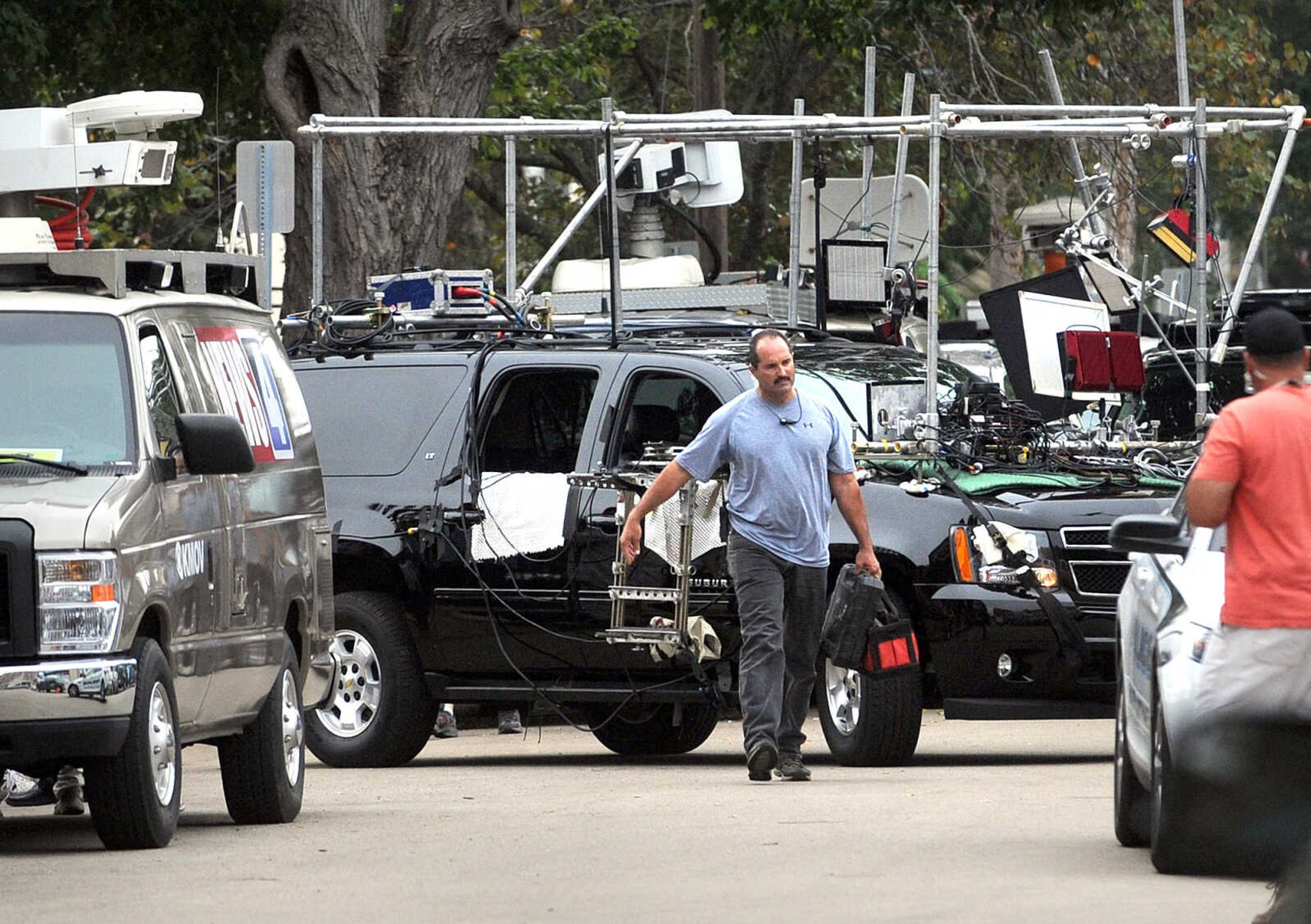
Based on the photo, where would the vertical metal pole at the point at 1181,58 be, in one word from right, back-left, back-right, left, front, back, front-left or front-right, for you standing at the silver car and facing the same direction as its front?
back-left

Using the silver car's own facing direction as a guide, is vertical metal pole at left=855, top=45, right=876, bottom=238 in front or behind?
behind

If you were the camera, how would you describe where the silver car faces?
facing the viewer and to the right of the viewer
